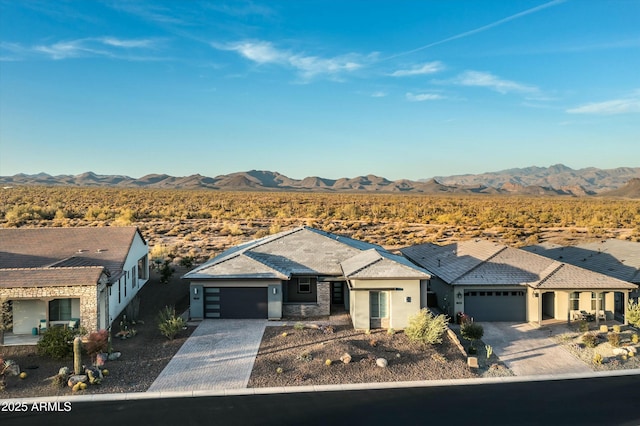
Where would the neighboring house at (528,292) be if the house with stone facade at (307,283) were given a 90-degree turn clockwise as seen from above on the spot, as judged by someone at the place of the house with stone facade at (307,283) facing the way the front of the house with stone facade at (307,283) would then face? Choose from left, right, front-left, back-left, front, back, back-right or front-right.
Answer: back

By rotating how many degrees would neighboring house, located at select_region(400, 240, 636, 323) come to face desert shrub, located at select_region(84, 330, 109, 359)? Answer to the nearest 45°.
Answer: approximately 45° to its right

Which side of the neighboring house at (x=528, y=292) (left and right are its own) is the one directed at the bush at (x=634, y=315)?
left

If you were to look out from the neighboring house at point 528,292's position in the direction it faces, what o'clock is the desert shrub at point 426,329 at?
The desert shrub is roughly at 1 o'clock from the neighboring house.

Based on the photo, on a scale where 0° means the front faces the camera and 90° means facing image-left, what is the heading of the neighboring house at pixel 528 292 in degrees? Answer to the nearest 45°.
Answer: approximately 0°

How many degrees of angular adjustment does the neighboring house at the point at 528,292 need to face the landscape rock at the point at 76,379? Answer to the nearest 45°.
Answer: approximately 45° to its right

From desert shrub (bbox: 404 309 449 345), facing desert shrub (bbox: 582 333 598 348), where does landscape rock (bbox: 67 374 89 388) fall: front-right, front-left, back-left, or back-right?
back-right

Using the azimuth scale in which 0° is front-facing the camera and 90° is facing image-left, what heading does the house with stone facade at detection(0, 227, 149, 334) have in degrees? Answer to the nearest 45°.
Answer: approximately 0°
